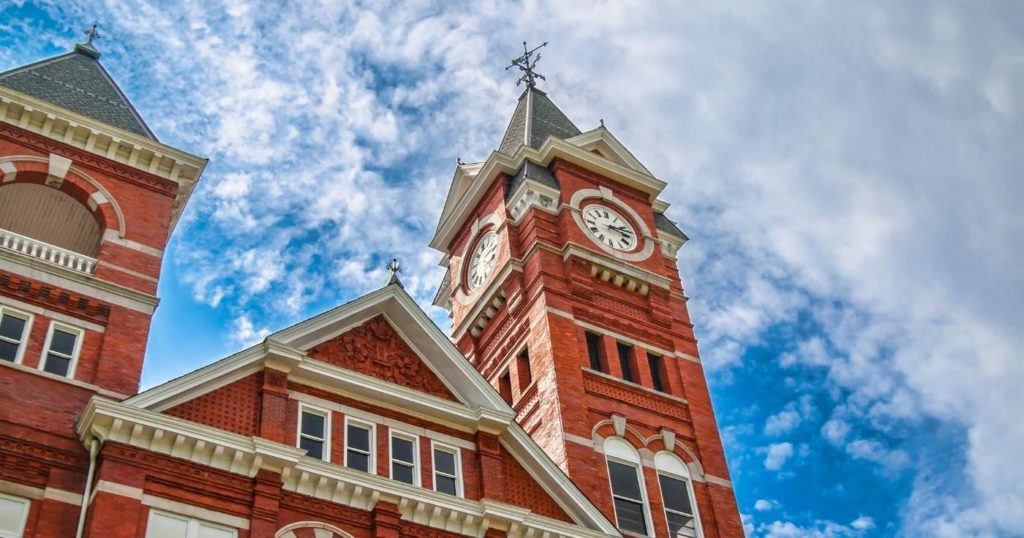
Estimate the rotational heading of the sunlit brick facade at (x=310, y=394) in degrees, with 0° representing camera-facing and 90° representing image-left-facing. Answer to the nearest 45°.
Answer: approximately 315°
